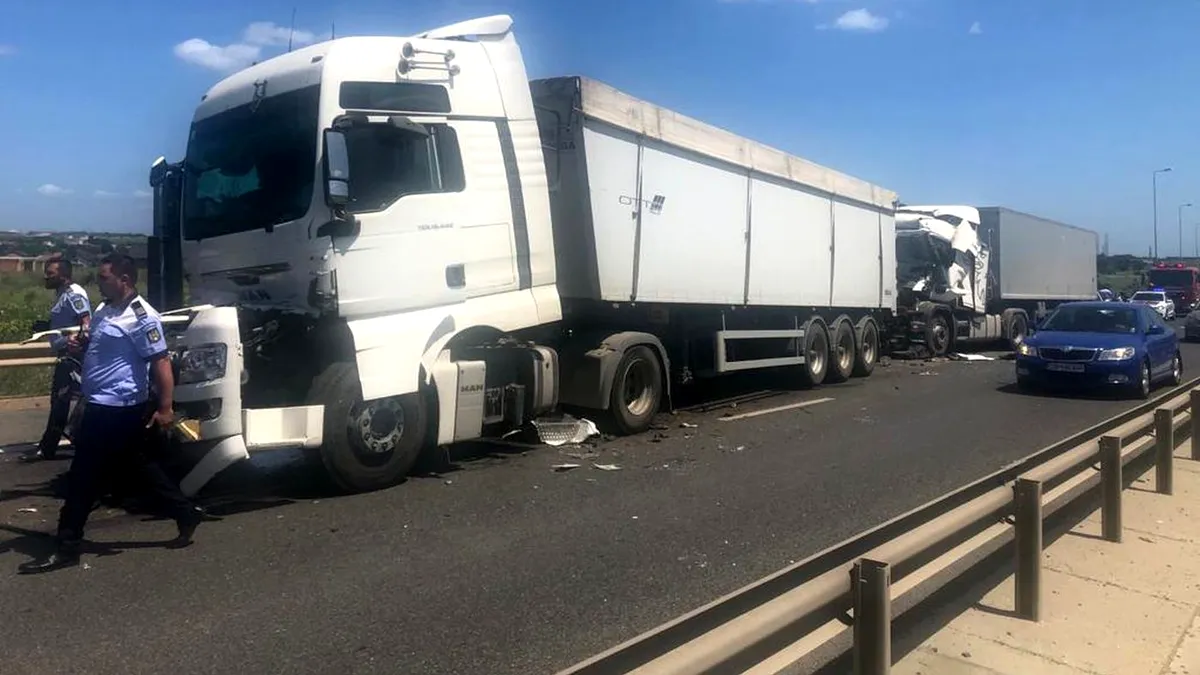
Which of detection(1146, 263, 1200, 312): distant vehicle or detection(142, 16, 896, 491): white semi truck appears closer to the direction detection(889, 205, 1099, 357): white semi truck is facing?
the white semi truck

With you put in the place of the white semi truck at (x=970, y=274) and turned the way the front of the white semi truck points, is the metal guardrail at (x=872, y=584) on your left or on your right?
on your left

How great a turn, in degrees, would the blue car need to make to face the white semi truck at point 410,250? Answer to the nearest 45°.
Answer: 0° — it already faces it

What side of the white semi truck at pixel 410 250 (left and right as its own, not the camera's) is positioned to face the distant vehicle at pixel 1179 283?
back

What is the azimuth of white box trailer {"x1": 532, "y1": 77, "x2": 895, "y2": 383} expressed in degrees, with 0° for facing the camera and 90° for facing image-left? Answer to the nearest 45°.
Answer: approximately 45°

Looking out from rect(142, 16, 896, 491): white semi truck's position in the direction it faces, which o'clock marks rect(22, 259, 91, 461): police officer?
The police officer is roughly at 2 o'clock from the white semi truck.

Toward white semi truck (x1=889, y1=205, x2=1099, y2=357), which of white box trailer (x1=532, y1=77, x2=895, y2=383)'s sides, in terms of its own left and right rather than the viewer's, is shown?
back
